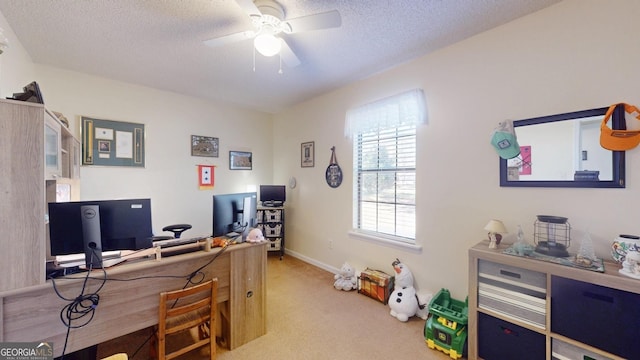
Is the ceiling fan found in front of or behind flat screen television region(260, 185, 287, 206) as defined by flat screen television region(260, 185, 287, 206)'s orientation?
in front

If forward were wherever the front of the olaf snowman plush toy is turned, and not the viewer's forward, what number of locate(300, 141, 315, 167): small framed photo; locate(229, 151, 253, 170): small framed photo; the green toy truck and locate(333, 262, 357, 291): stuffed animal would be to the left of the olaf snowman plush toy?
1

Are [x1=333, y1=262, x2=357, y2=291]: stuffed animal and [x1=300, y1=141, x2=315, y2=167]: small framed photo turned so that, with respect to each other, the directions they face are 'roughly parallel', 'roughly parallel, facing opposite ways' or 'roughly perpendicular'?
roughly parallel

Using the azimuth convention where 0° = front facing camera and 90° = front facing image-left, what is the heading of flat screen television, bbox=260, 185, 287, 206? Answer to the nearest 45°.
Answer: approximately 0°

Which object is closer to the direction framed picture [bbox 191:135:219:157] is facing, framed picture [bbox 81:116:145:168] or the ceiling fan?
the ceiling fan

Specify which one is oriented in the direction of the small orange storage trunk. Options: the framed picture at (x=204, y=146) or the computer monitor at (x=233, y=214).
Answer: the framed picture

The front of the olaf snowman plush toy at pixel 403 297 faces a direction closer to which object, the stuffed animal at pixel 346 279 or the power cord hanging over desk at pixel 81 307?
the power cord hanging over desk

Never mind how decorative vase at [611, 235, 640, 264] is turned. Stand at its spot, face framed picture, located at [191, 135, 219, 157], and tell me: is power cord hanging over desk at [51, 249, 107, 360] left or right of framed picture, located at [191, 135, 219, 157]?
left

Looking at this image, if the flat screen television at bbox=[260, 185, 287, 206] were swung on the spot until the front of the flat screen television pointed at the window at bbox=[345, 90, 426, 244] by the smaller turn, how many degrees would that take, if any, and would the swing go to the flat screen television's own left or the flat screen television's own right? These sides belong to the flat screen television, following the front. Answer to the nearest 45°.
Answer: approximately 45° to the flat screen television's own left

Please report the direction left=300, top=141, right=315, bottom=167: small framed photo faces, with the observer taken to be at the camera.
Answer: facing the viewer and to the left of the viewer
